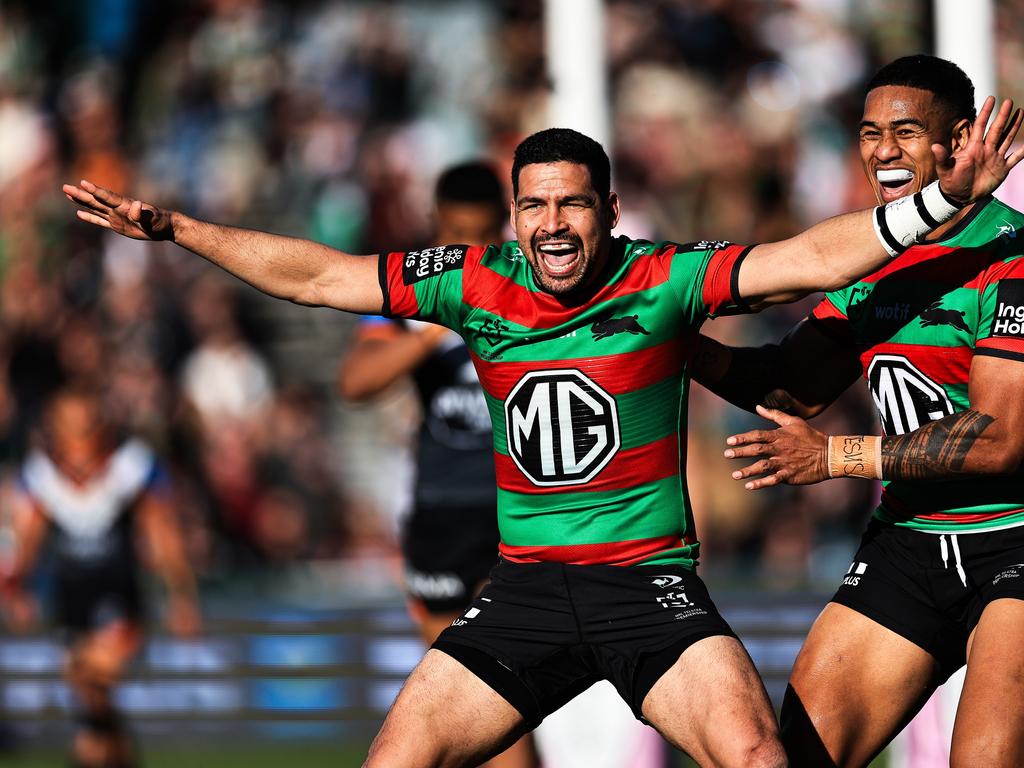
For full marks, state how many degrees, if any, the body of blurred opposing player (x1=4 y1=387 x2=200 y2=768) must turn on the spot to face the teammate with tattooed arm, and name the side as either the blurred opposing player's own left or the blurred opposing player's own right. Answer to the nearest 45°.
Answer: approximately 45° to the blurred opposing player's own left

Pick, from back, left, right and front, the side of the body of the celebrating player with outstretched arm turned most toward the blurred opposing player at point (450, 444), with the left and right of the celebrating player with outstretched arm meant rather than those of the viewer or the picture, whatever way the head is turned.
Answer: back

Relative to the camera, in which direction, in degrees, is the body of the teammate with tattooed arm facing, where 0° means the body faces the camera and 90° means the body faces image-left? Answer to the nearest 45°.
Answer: approximately 45°

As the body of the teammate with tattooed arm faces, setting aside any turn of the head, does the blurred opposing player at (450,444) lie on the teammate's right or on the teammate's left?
on the teammate's right

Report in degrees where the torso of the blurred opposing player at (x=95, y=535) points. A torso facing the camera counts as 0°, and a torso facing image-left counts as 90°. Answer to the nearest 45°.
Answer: approximately 0°
